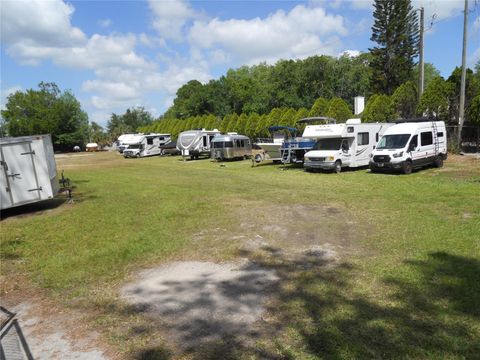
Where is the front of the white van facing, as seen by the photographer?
facing the viewer and to the left of the viewer

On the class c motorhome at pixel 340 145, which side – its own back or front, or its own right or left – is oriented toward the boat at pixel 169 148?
right

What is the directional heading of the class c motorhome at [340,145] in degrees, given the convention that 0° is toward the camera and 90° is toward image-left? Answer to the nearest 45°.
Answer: approximately 45°

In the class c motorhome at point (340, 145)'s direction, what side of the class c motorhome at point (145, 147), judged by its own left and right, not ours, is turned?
left

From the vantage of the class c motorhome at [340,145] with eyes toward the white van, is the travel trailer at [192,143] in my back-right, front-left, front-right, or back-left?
back-left

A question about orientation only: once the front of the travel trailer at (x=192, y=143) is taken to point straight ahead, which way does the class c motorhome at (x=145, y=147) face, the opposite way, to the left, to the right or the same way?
the same way

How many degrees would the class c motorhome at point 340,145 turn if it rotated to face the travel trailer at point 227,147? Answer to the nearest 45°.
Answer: approximately 90° to its right

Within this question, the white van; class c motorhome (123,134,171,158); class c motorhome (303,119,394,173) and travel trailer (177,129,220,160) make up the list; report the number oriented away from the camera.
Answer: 0

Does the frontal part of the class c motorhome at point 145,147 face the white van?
no

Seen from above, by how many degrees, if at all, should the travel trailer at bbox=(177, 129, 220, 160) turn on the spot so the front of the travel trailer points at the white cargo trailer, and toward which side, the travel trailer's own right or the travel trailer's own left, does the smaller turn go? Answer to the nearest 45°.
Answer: approximately 45° to the travel trailer's own left

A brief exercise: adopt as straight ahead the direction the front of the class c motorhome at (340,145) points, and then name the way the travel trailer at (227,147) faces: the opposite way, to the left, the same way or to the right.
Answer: the same way

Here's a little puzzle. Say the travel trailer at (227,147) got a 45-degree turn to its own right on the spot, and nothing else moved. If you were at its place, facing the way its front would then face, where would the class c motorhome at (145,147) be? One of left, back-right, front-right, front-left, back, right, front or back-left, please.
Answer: front-right

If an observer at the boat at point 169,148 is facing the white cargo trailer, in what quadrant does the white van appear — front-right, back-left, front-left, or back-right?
front-left

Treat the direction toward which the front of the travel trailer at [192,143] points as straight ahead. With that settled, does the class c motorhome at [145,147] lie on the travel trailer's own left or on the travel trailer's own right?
on the travel trailer's own right

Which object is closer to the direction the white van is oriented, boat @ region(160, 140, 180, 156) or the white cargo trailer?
the white cargo trailer
